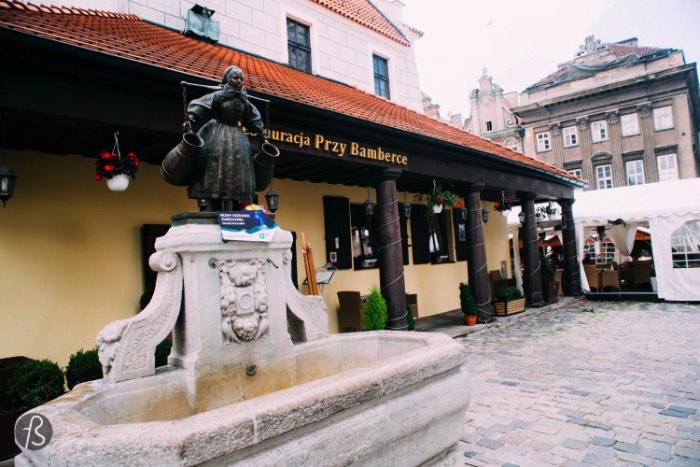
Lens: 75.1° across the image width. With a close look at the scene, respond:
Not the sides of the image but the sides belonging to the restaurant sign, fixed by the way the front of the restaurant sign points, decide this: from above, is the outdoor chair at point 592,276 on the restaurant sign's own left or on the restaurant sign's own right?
on the restaurant sign's own left

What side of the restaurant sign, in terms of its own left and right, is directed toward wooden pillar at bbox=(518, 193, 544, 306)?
left

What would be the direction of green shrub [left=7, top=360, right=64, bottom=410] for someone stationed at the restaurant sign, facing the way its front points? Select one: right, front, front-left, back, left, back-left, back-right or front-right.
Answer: right

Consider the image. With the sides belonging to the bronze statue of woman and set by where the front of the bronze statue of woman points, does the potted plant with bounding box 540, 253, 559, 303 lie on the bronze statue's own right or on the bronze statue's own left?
on the bronze statue's own left

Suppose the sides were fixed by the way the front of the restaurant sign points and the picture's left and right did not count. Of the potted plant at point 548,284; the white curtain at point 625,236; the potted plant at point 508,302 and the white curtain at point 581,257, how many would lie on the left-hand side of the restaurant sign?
4

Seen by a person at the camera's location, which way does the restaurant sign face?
facing the viewer and to the right of the viewer

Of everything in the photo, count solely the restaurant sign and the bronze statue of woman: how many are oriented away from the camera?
0

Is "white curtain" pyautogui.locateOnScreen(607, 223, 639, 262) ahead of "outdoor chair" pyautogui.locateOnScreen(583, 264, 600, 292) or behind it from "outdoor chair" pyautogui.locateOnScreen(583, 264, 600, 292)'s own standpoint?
ahead
